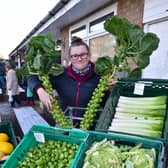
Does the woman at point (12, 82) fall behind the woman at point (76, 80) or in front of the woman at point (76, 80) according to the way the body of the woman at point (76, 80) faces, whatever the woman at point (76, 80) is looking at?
behind

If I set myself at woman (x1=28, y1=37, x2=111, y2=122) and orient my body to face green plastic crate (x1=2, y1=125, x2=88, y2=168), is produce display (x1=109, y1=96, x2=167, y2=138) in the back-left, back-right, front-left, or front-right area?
front-left

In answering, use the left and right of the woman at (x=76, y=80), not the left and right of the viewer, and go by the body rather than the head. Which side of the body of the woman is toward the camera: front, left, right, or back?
front

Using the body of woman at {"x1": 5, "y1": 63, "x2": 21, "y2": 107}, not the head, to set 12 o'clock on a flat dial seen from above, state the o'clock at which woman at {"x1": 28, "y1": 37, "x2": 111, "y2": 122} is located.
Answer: woman at {"x1": 28, "y1": 37, "x2": 111, "y2": 122} is roughly at 9 o'clock from woman at {"x1": 5, "y1": 63, "x2": 21, "y2": 107}.

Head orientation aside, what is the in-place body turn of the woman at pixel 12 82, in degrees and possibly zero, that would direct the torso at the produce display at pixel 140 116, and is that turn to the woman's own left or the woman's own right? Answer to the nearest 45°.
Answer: approximately 90° to the woman's own left

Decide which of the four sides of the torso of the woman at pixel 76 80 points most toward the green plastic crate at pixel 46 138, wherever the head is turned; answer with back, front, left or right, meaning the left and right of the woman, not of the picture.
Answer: front

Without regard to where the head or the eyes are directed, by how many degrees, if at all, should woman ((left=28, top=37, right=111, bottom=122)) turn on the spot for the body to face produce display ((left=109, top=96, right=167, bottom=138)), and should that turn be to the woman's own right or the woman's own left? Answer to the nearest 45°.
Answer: approximately 45° to the woman's own left

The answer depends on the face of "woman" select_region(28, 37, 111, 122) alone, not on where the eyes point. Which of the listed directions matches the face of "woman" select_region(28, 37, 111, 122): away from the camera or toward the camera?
toward the camera

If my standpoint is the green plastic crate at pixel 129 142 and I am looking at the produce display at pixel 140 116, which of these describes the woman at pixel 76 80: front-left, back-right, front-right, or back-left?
front-left

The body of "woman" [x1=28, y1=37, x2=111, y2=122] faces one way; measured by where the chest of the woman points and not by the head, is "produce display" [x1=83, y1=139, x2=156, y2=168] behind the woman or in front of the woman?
in front
